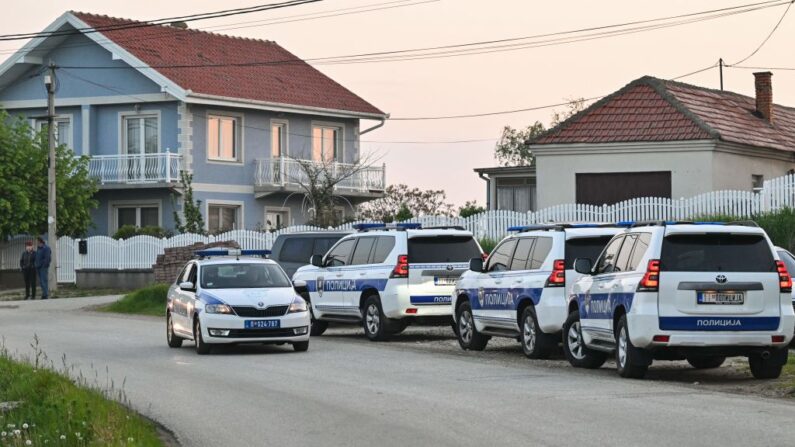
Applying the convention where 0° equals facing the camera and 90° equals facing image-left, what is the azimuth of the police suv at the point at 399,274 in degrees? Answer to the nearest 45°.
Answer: approximately 135°

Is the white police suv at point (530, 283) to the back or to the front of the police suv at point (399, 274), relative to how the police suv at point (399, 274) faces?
to the back

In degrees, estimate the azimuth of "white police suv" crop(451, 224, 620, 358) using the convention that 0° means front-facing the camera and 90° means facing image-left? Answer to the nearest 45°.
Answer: approximately 135°

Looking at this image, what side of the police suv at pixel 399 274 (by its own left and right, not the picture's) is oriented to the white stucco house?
right

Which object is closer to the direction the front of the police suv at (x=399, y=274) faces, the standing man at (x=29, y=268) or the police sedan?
the standing man

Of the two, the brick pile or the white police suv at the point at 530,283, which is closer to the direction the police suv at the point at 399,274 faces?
the brick pile

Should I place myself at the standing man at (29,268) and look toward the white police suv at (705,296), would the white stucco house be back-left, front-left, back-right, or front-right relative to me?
front-left

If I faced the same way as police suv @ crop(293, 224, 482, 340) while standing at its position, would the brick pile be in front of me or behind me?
in front

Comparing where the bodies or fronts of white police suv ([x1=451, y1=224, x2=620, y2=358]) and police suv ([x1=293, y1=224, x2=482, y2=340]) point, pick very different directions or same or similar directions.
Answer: same or similar directions

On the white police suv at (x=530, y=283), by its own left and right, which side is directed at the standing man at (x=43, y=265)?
front

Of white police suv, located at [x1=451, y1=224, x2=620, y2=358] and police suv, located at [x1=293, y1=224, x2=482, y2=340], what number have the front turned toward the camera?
0
